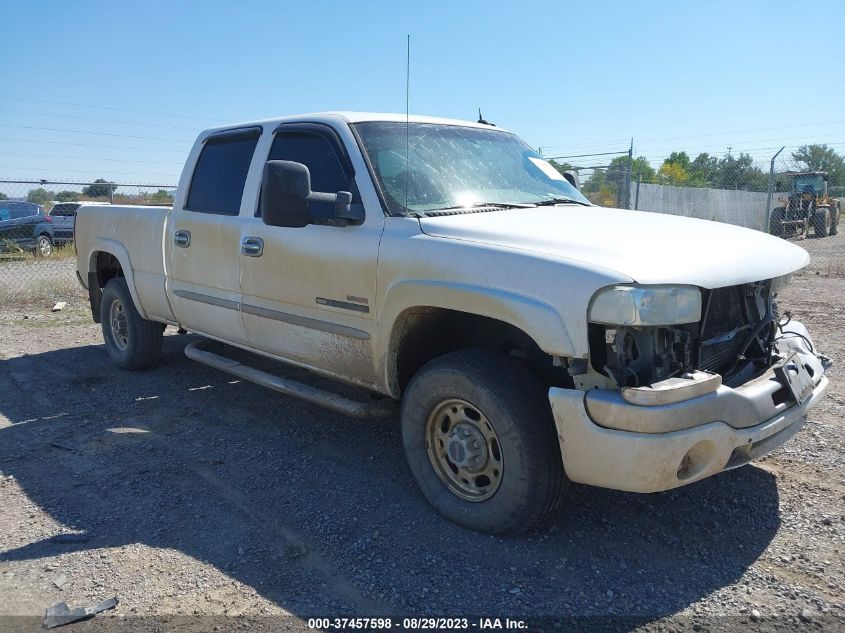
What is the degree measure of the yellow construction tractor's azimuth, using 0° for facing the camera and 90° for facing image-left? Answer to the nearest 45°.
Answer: approximately 45°

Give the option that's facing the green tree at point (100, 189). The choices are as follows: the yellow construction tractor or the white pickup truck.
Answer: the yellow construction tractor

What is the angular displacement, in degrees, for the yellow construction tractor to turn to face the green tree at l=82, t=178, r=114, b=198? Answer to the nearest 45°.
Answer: approximately 90° to its right

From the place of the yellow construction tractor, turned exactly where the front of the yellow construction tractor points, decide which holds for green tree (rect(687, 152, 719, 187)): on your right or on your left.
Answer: on your right

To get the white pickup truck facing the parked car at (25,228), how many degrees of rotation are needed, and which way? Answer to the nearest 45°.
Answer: approximately 180°

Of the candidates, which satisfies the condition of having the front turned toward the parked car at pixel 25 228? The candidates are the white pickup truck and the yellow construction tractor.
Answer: the yellow construction tractor

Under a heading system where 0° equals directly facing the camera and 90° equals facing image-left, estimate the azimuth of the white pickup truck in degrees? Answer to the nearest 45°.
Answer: approximately 315°

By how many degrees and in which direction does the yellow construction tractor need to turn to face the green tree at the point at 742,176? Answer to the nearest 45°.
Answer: approximately 180°
